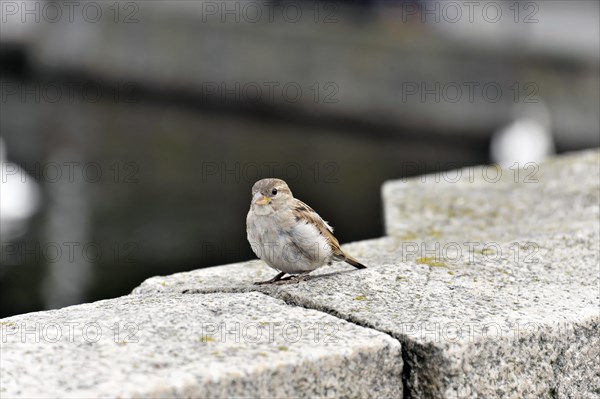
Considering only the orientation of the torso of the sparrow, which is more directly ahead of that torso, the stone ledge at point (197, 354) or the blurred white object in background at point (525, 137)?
the stone ledge

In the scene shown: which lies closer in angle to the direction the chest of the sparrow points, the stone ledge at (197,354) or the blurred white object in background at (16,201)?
the stone ledge

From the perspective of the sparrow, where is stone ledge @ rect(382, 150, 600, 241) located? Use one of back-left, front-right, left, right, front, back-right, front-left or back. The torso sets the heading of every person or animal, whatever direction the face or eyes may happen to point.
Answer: back

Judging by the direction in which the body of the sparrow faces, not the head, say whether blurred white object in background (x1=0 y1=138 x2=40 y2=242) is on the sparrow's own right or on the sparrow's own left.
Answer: on the sparrow's own right

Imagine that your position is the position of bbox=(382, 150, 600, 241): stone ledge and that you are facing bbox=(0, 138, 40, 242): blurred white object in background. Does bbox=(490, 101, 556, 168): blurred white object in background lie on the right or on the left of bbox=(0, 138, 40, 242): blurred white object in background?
right

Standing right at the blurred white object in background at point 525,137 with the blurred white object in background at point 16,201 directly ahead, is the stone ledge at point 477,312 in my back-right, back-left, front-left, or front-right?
front-left

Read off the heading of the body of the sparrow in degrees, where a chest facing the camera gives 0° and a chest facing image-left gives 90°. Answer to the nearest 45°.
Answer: approximately 45°
